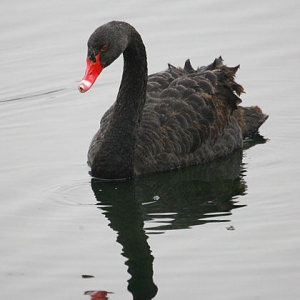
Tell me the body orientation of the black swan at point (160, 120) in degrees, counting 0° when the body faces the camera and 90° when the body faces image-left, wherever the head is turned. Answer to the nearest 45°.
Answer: approximately 45°
